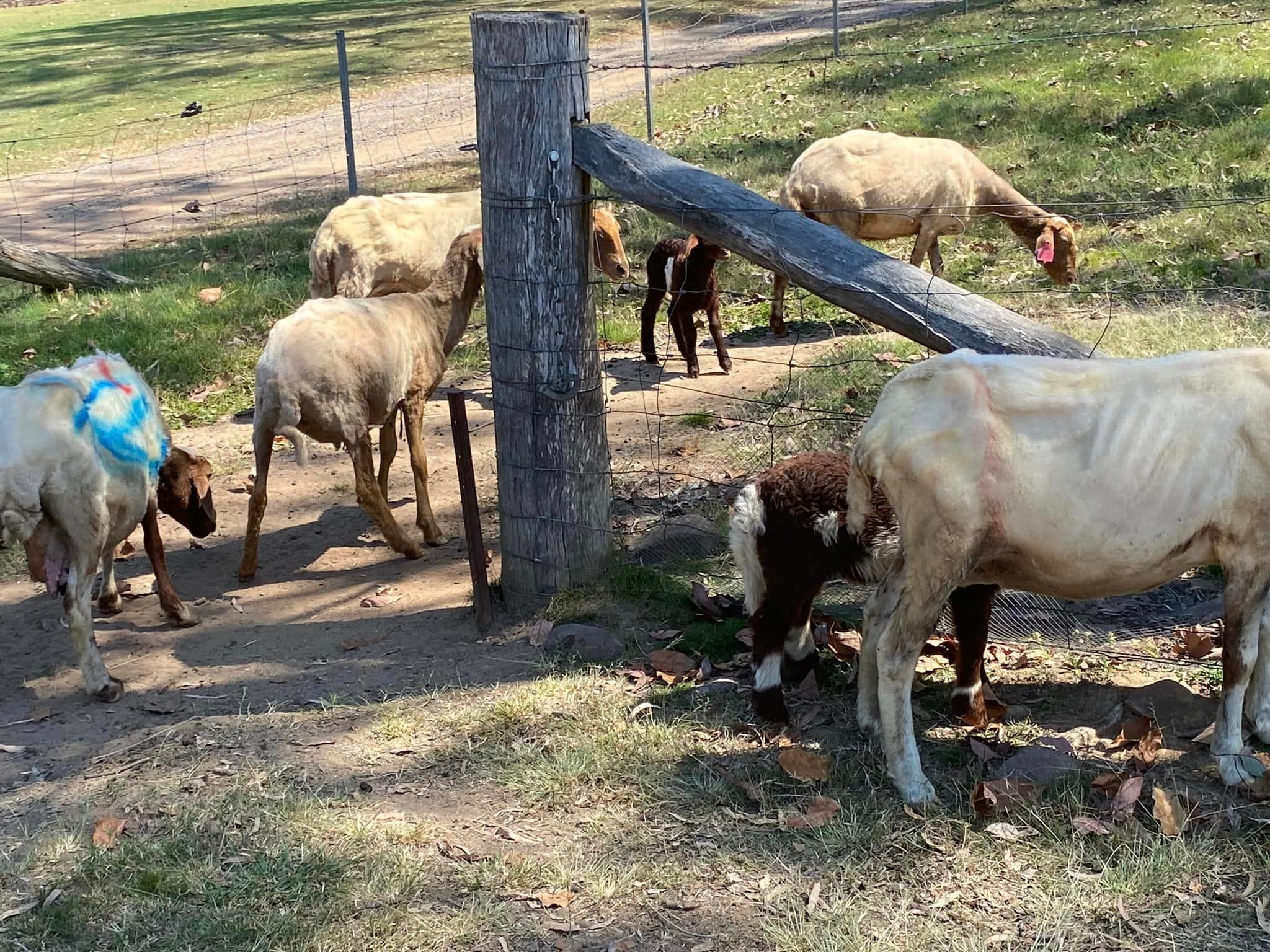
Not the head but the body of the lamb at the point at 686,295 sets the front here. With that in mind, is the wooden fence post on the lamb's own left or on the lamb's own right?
on the lamb's own right

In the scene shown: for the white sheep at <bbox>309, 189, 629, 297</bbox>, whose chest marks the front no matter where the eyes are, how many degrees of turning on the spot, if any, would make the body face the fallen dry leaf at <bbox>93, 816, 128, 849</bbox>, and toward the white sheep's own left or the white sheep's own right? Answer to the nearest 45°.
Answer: approximately 90° to the white sheep's own right

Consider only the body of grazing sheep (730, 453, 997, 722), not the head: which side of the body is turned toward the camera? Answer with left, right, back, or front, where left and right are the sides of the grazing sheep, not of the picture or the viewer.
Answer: right

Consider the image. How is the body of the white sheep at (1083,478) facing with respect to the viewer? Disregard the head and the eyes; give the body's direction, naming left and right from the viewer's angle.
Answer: facing to the right of the viewer

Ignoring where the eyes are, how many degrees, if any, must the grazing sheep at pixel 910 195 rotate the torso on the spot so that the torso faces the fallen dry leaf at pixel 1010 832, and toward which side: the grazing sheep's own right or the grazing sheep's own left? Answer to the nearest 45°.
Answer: approximately 90° to the grazing sheep's own right

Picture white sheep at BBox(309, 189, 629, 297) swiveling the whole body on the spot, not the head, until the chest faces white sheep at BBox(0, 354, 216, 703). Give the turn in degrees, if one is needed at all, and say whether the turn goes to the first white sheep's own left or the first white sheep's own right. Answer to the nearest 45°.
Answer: approximately 90° to the first white sheep's own right

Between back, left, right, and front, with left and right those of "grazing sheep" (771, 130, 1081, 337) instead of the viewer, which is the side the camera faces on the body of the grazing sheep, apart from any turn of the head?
right

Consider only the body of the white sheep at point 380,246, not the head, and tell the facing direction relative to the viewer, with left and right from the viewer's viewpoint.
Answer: facing to the right of the viewer
